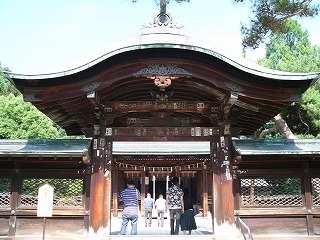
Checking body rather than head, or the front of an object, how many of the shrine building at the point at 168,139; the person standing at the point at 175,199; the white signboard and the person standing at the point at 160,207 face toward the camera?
2

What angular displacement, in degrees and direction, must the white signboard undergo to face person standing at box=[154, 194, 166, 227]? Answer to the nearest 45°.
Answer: approximately 135° to its left

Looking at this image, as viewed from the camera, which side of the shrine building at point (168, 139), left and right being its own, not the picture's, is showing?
front

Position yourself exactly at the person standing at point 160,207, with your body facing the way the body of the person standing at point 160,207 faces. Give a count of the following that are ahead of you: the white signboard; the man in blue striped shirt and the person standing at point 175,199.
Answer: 0

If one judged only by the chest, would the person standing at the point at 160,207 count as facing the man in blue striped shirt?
no

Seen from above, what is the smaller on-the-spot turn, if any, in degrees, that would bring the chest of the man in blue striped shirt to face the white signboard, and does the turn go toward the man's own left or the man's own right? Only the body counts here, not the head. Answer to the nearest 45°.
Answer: approximately 135° to the man's own left

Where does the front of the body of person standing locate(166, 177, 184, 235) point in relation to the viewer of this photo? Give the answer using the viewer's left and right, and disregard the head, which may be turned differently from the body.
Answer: facing away from the viewer

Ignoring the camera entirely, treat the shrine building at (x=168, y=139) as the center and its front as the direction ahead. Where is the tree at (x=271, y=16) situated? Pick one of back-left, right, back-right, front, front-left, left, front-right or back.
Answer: back-left

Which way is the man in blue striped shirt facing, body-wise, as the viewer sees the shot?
away from the camera

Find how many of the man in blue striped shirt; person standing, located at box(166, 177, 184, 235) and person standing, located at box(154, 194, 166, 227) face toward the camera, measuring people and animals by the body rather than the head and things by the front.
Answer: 0

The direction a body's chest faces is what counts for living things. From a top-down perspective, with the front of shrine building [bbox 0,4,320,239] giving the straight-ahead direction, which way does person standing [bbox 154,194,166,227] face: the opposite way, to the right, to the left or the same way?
the opposite way

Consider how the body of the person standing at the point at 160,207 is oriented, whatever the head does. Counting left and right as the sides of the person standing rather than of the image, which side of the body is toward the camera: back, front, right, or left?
back

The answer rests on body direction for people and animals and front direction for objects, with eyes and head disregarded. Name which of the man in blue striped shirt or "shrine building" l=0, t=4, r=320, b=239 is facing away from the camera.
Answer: the man in blue striped shirt

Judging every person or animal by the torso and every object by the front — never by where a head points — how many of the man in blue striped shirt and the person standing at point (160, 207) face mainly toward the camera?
0
